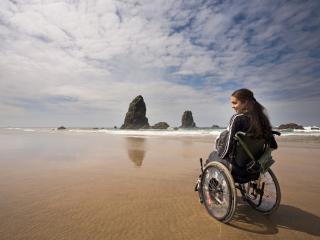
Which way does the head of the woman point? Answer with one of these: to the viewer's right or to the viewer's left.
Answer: to the viewer's left

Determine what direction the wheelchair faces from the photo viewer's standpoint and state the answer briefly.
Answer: facing away from the viewer and to the left of the viewer

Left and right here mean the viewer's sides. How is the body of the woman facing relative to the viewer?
facing away from the viewer and to the left of the viewer
